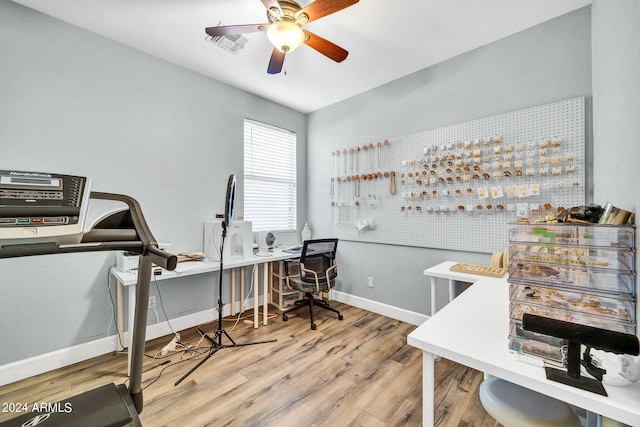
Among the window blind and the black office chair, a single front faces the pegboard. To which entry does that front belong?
the window blind

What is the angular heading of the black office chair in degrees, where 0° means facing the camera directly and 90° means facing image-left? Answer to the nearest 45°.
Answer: approximately 135°

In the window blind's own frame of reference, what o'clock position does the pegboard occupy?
The pegboard is roughly at 12 o'clock from the window blind.

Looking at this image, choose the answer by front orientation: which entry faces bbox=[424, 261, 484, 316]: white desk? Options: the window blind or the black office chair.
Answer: the window blind

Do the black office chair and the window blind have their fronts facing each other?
yes

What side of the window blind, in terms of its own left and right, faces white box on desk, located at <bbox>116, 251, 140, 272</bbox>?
right

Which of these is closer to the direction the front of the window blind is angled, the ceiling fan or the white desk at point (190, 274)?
the ceiling fan

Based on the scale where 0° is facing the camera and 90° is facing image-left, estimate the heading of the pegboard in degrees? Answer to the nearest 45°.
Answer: approximately 45°

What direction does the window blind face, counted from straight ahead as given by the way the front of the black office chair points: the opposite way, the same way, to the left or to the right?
the opposite way
